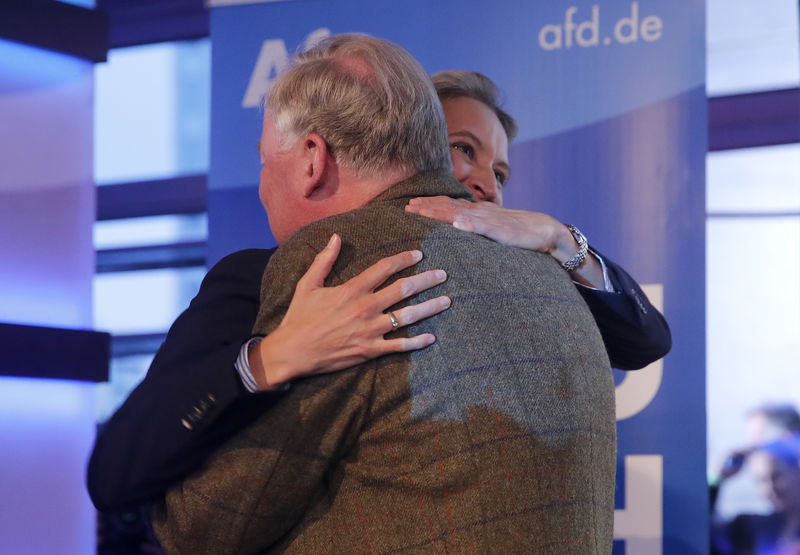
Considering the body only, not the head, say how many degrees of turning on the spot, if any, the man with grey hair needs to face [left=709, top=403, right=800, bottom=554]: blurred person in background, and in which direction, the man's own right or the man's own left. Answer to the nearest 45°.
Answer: approximately 90° to the man's own right

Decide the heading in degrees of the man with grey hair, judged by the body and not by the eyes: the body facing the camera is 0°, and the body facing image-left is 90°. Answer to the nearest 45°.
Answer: approximately 135°

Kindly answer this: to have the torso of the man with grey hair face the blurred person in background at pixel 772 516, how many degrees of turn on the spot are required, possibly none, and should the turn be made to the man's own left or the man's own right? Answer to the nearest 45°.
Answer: approximately 90° to the man's own right
